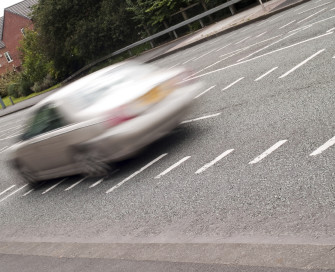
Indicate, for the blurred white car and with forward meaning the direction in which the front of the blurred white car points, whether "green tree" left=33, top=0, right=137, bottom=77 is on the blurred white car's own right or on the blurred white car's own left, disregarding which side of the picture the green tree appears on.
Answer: on the blurred white car's own right
